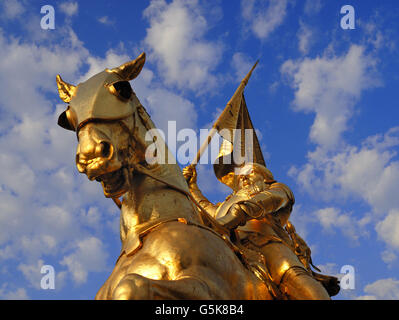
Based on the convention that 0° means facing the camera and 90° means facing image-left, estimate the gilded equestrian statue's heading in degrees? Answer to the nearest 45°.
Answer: approximately 45°
